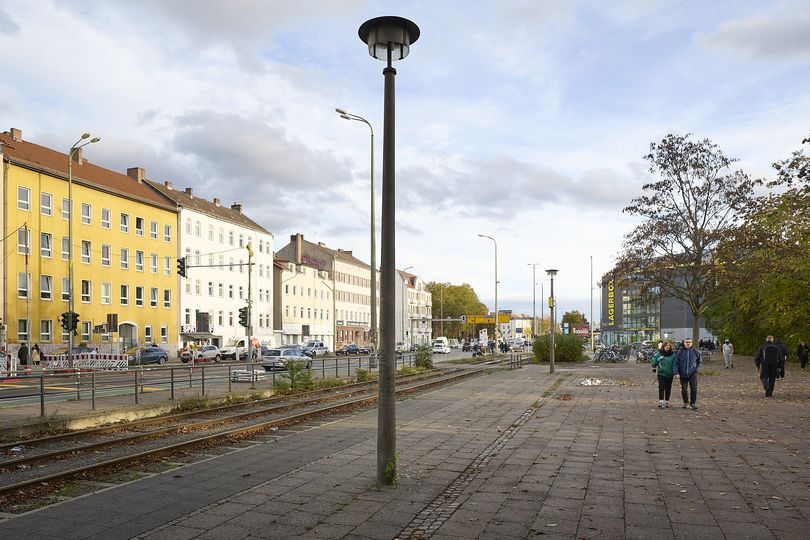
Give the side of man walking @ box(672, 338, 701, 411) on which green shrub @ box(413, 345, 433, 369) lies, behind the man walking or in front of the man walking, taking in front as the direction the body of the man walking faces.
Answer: behind

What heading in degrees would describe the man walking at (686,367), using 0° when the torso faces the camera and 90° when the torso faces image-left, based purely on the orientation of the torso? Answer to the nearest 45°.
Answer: approximately 0°

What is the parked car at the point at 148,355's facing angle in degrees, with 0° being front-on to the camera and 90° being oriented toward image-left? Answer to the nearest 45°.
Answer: approximately 45°

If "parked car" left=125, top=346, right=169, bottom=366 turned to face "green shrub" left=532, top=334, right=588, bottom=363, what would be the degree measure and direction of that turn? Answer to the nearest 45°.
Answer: approximately 135° to its left

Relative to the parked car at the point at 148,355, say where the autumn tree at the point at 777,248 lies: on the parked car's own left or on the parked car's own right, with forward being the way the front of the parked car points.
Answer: on the parked car's own left
